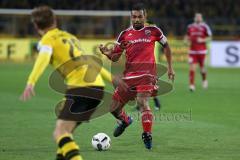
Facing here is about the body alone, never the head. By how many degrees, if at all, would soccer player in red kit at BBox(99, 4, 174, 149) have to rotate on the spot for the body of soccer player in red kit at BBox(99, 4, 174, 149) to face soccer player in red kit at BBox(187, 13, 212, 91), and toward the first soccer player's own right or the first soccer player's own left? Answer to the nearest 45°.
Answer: approximately 180°

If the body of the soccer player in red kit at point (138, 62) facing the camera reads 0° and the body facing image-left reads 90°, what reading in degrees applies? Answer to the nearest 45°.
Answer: approximately 0°

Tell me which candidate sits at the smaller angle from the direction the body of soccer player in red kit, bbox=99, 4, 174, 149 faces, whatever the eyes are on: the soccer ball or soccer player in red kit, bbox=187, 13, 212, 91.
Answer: the soccer ball

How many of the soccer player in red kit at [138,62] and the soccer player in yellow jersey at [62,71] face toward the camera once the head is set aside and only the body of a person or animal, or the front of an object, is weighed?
1
